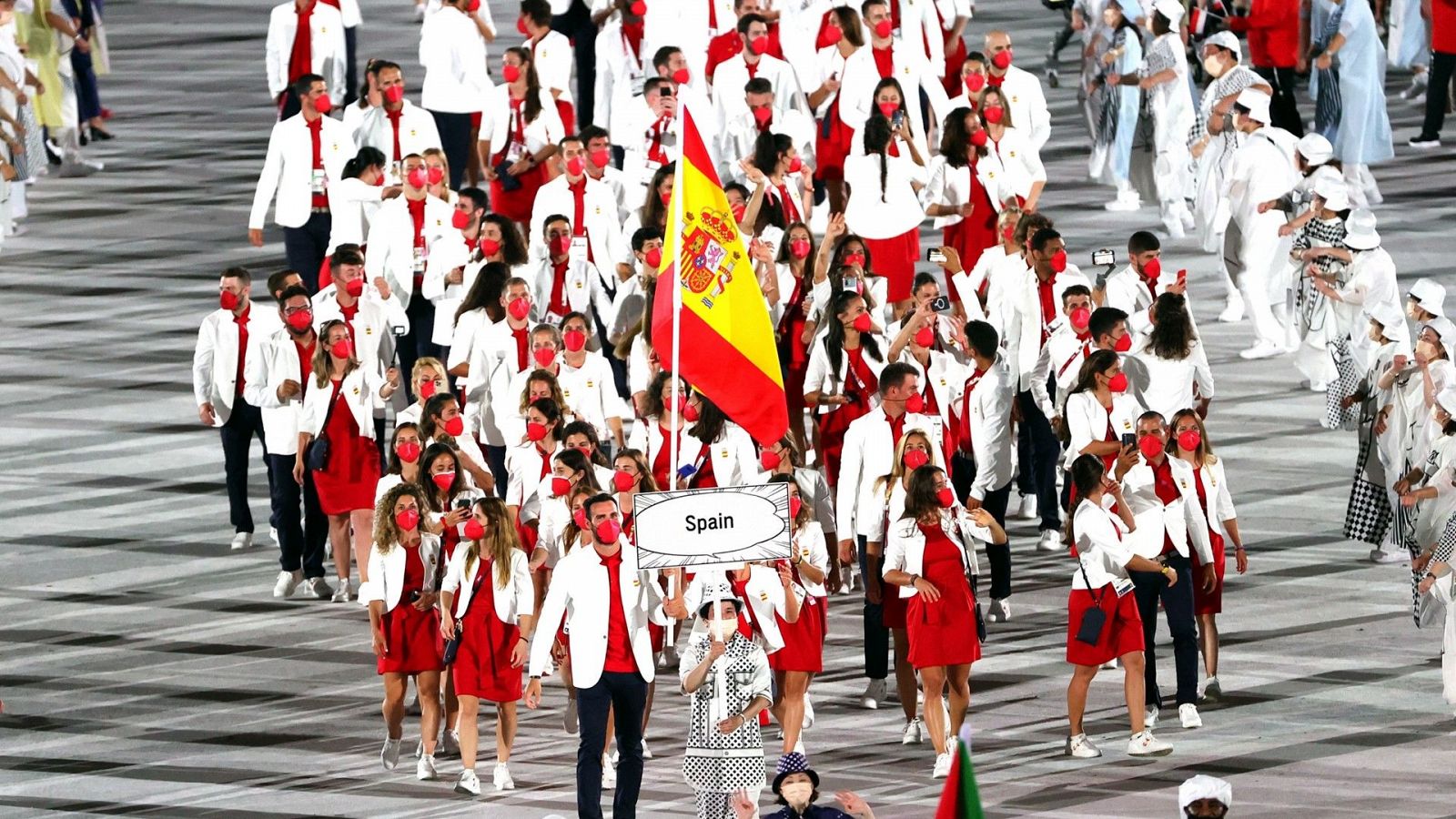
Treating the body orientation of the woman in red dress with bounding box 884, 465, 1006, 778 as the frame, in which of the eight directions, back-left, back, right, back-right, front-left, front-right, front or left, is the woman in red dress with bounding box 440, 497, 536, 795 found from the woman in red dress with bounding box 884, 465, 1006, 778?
back-right

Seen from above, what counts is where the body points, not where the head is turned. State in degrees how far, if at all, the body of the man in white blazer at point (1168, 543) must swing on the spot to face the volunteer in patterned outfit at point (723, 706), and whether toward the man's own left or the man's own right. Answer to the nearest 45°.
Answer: approximately 45° to the man's own right

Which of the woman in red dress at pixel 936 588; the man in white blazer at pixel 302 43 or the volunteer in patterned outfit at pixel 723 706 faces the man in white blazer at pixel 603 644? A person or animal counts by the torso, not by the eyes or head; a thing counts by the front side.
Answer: the man in white blazer at pixel 302 43

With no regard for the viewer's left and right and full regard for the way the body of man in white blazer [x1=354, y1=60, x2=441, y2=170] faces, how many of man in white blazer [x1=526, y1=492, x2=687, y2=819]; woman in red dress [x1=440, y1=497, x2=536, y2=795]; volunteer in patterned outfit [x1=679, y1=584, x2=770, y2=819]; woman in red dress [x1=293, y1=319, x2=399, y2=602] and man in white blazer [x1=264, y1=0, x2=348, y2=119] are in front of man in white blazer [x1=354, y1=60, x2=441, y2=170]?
4

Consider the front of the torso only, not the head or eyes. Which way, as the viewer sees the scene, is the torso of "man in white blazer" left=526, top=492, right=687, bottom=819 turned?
toward the camera

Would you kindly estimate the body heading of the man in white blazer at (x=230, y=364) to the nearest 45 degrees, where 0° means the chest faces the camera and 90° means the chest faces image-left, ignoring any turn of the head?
approximately 0°

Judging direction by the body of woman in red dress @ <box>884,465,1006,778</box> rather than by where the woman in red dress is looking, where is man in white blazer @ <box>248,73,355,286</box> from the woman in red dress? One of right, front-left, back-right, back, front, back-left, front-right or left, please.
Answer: back

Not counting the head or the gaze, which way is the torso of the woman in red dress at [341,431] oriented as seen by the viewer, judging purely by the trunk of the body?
toward the camera

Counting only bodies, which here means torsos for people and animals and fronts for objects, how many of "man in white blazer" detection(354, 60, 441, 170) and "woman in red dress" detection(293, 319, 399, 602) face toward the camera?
2

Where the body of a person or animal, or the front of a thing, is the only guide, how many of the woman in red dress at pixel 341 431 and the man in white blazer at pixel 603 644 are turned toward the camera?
2

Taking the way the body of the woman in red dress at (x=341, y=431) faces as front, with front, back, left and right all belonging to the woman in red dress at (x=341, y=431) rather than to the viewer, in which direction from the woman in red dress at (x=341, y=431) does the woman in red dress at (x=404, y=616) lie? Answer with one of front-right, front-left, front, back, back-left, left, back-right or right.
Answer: front

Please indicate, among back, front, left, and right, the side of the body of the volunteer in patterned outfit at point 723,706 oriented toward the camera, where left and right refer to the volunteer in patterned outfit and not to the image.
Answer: front

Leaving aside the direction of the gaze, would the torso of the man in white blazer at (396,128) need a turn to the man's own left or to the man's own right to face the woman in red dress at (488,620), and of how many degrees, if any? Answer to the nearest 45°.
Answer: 0° — they already face them

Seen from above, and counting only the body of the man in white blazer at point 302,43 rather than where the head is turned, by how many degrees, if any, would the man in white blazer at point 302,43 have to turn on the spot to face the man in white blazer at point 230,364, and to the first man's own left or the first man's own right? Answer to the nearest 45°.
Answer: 0° — they already face them

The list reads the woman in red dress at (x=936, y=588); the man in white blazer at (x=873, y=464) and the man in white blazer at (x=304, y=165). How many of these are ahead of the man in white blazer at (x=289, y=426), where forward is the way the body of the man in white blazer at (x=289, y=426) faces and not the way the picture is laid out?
2
